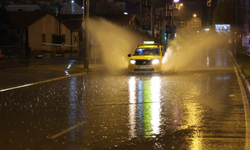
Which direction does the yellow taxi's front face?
toward the camera
